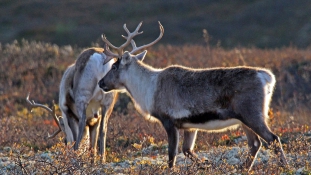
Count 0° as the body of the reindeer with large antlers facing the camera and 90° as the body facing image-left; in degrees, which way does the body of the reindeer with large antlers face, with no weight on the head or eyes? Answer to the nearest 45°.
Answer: approximately 90°

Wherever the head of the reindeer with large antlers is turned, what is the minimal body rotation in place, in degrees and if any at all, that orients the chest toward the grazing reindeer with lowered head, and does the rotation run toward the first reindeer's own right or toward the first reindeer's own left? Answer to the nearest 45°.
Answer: approximately 45° to the first reindeer's own right
